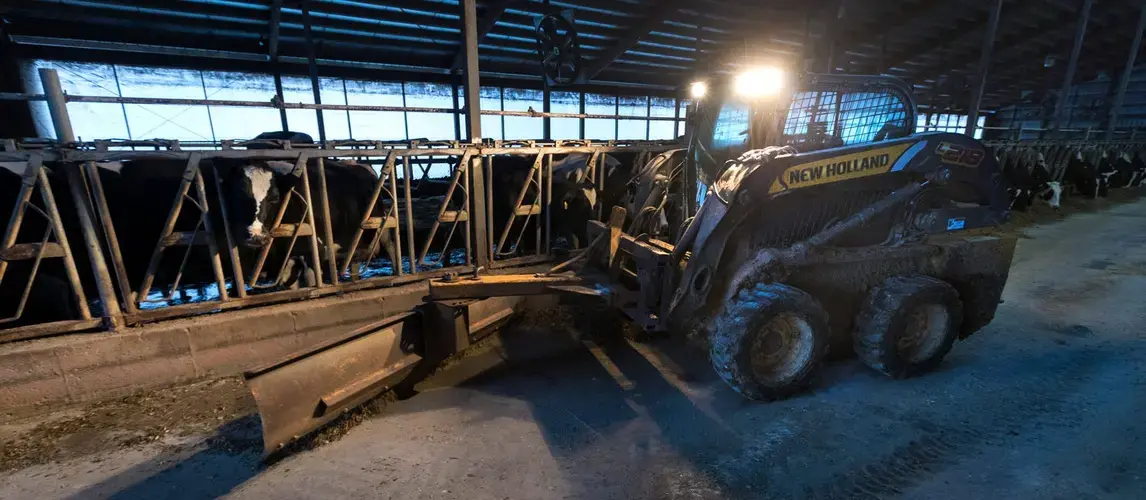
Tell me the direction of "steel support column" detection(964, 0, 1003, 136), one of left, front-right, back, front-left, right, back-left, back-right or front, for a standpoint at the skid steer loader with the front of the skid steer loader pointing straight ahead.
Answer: back

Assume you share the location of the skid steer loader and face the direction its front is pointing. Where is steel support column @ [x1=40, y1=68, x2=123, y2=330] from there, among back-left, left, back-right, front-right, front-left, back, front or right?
front-right

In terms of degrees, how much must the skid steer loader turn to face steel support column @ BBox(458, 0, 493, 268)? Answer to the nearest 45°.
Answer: approximately 90° to its right

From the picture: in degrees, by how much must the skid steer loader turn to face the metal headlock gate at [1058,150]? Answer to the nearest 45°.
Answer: approximately 180°

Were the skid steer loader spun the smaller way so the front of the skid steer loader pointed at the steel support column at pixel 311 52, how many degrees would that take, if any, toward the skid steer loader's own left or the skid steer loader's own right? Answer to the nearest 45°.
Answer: approximately 90° to the skid steer loader's own right

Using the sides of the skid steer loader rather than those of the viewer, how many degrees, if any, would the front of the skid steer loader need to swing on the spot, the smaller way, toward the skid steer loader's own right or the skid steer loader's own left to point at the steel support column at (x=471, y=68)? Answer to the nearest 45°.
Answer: approximately 90° to the skid steer loader's own right

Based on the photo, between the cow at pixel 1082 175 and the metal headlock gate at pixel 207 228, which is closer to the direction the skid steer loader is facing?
the metal headlock gate

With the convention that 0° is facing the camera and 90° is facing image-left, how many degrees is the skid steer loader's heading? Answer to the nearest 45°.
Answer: approximately 45°

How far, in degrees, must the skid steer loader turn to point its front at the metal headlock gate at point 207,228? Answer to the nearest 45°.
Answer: approximately 45° to its right

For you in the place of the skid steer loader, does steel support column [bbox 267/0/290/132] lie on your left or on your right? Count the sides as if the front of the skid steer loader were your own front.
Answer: on your right

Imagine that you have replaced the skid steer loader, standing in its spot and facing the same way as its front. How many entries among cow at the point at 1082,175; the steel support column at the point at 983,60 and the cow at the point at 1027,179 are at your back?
3

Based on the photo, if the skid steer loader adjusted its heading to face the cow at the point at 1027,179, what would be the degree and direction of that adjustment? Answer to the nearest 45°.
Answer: approximately 180°

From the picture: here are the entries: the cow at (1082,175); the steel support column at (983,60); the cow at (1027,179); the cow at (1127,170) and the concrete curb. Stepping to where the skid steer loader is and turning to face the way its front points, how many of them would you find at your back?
4

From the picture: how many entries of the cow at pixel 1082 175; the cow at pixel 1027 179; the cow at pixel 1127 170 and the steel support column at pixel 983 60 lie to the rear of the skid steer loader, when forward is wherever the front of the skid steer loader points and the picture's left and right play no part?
4

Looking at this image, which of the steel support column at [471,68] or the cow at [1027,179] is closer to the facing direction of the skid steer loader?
the steel support column

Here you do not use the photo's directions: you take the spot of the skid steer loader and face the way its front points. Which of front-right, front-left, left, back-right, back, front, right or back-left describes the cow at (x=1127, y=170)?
back

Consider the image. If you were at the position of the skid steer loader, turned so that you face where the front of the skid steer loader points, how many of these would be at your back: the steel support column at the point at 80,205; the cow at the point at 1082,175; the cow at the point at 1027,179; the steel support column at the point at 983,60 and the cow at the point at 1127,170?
4

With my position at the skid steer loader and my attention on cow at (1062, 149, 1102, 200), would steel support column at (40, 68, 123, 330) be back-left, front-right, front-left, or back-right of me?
back-left

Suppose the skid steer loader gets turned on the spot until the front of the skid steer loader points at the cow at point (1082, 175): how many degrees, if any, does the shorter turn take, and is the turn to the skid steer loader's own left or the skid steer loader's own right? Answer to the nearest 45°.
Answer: approximately 180°

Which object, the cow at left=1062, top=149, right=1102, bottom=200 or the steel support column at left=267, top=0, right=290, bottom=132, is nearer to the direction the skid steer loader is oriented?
the steel support column
